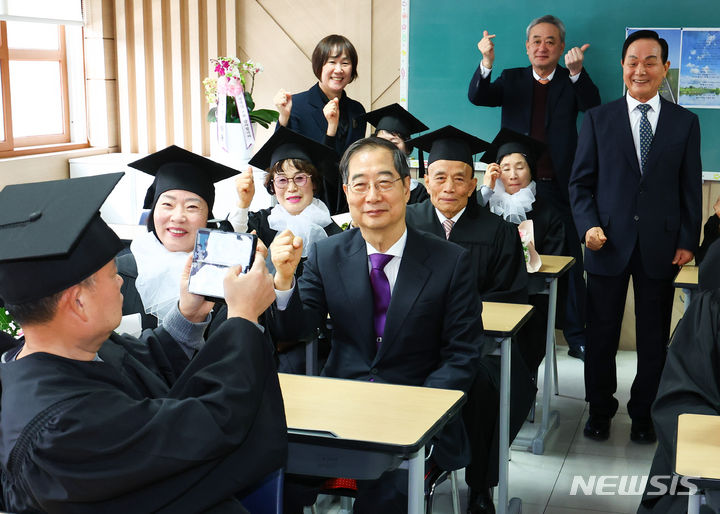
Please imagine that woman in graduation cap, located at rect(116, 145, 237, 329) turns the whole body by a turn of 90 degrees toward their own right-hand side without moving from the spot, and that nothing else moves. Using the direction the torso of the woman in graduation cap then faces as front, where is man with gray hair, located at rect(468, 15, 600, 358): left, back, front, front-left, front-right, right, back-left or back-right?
back-right

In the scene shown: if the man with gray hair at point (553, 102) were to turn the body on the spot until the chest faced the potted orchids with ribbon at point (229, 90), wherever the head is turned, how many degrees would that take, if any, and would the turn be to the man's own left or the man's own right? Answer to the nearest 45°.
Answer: approximately 90° to the man's own right

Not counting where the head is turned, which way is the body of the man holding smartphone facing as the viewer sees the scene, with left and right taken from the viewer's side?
facing away from the viewer and to the right of the viewer

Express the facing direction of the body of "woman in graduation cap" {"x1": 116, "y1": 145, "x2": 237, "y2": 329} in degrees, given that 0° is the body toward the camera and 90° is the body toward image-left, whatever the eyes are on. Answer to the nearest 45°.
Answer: approximately 0°

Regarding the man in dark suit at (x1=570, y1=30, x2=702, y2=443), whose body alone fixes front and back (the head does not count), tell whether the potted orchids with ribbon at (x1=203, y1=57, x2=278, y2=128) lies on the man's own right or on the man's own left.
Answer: on the man's own right

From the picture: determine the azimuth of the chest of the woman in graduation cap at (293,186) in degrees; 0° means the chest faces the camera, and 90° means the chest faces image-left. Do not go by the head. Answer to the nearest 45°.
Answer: approximately 0°

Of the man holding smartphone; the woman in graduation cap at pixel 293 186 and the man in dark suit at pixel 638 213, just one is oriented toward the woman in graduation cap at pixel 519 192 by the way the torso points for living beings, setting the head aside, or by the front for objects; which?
the man holding smartphone

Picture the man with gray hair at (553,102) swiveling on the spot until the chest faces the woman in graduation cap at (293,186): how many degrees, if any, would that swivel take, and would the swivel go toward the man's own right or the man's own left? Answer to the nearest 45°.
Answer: approximately 45° to the man's own right

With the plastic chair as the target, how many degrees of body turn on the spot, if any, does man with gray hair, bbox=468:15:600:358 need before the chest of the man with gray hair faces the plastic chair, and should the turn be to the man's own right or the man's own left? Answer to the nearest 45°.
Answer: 0° — they already face it

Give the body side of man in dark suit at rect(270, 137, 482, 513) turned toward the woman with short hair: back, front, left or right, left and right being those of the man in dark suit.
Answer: back
